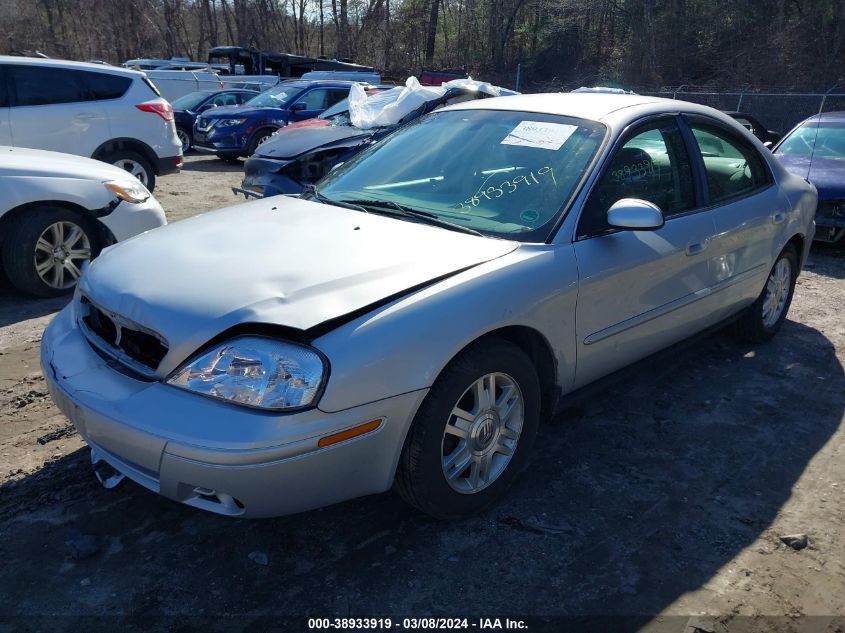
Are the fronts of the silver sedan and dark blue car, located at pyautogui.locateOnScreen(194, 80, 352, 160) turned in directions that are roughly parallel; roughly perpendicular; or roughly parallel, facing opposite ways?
roughly parallel

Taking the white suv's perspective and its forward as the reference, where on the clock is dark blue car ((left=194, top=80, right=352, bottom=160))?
The dark blue car is roughly at 4 o'clock from the white suv.

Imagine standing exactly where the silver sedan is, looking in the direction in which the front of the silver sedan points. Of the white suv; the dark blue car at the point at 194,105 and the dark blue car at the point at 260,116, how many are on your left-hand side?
0

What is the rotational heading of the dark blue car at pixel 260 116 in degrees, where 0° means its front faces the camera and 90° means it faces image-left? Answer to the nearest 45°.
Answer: approximately 45°

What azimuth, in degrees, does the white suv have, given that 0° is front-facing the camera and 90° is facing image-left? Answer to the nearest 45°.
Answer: approximately 90°

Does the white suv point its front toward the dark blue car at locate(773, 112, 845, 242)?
no

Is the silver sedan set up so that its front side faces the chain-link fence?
no

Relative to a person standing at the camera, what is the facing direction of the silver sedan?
facing the viewer and to the left of the viewer

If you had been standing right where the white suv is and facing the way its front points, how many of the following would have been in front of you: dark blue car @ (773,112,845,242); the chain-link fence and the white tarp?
0

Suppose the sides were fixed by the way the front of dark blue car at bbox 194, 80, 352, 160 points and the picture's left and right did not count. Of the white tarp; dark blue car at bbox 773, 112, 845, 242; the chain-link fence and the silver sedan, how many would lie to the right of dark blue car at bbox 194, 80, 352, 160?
0

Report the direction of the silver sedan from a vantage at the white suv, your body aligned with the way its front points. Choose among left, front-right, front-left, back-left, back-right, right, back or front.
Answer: left

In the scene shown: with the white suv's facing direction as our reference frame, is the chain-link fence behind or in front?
behind

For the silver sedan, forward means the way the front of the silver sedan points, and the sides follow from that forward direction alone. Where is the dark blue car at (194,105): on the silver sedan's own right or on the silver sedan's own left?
on the silver sedan's own right

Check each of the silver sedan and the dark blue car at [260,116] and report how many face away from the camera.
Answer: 0

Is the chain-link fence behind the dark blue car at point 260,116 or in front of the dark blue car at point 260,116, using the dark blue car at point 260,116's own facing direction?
behind

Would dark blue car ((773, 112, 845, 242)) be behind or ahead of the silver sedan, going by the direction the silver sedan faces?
behind
